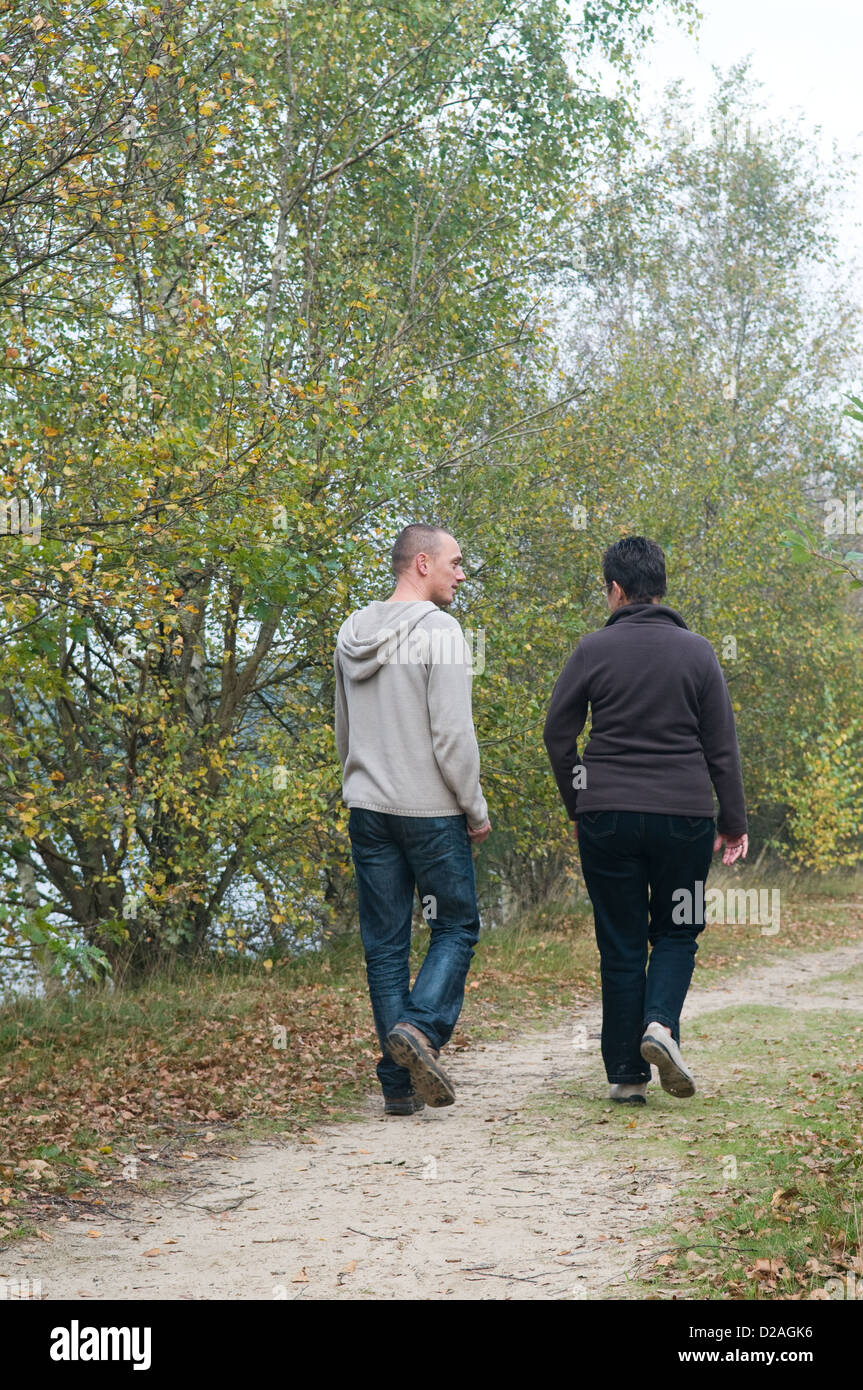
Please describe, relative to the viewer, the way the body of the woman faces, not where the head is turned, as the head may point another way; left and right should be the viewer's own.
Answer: facing away from the viewer

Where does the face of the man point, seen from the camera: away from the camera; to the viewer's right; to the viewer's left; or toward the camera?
to the viewer's right
